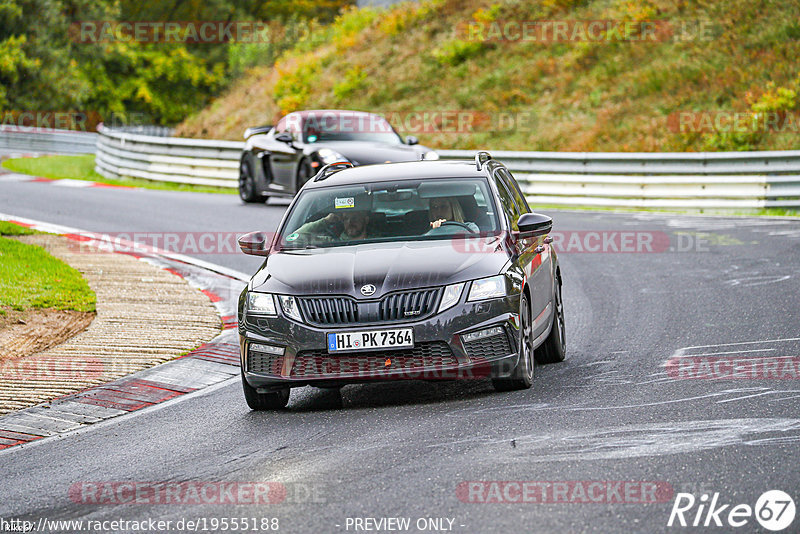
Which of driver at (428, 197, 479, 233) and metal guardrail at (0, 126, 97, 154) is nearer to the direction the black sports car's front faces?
the driver

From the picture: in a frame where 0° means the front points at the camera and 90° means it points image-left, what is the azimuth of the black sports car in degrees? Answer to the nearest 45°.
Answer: approximately 315°

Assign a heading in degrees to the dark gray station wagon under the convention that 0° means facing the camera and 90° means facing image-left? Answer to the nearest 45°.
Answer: approximately 0°

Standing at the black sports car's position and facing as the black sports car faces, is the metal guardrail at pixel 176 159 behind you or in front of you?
behind

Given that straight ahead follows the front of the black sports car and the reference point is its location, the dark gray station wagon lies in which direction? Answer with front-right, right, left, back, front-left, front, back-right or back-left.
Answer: front-right

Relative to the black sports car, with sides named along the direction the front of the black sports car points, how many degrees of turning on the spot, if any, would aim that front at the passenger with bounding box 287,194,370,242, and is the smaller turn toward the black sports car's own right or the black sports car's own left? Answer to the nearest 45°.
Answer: approximately 45° to the black sports car's own right

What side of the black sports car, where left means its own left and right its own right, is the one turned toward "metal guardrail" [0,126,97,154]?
back

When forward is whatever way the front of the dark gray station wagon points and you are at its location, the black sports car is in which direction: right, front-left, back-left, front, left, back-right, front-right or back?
back

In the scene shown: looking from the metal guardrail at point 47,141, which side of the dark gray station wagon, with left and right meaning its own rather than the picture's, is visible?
back

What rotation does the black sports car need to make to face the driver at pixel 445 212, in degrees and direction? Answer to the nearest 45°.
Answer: approximately 45° to its right
